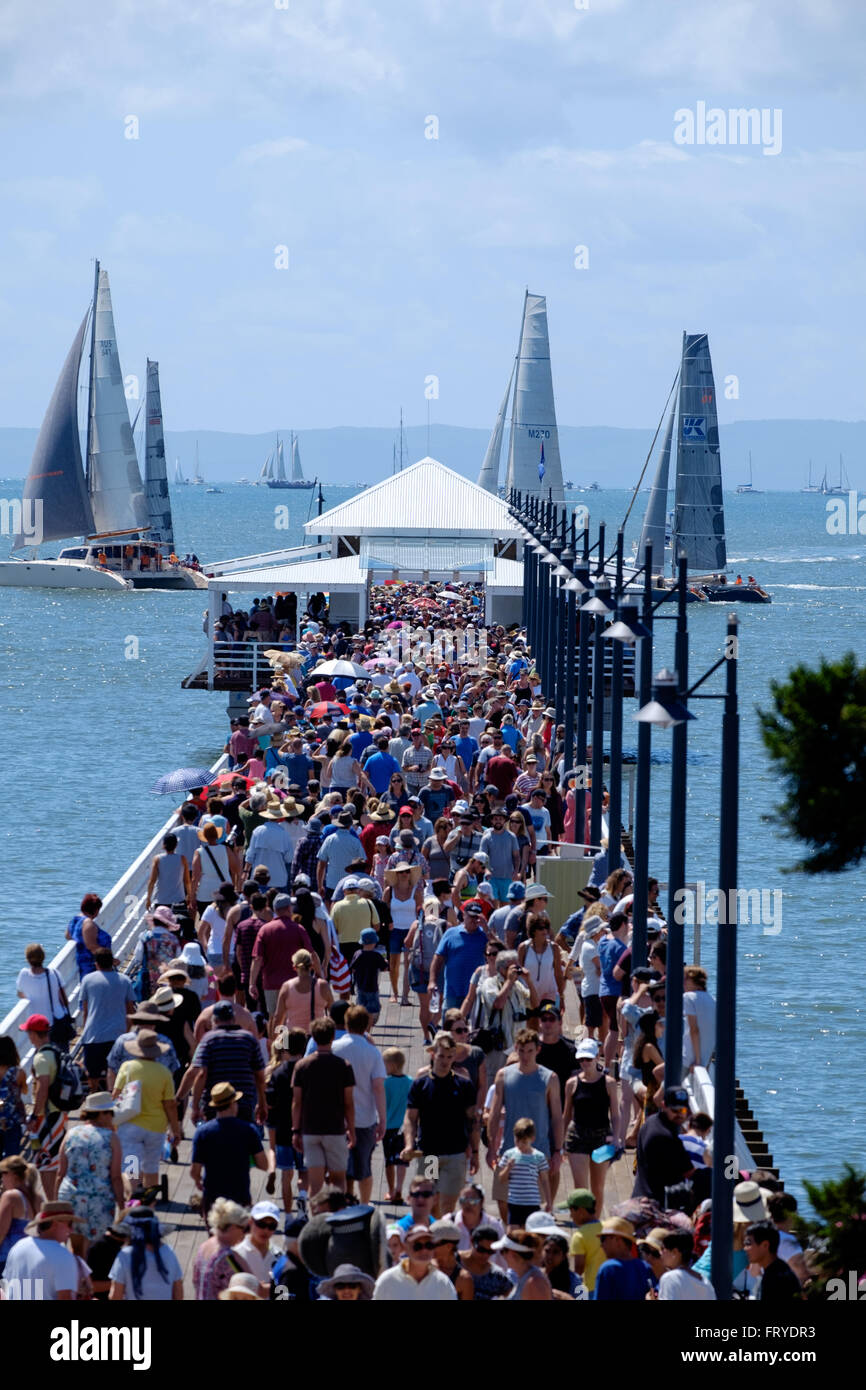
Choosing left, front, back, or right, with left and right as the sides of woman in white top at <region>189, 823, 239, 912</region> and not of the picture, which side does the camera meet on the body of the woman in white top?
back

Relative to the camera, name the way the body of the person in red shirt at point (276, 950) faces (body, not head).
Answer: away from the camera

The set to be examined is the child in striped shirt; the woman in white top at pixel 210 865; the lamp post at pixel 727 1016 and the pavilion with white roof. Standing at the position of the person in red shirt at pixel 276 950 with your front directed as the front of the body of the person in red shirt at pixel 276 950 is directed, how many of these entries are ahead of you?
2

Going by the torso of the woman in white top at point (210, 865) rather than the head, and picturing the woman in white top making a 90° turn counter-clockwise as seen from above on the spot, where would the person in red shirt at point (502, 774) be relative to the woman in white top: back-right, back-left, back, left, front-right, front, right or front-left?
back-right
